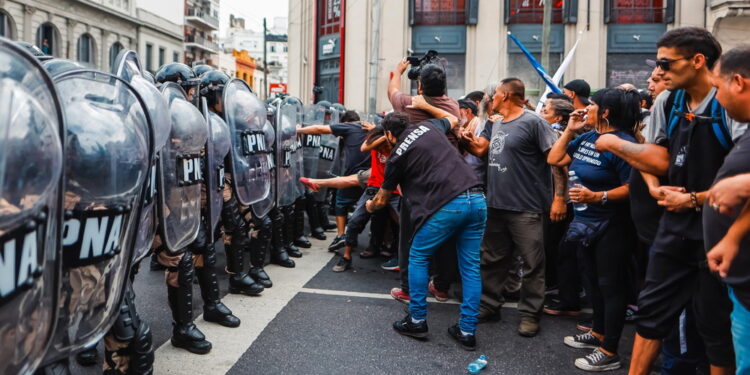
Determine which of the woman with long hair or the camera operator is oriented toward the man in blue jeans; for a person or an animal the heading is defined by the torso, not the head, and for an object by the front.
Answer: the woman with long hair

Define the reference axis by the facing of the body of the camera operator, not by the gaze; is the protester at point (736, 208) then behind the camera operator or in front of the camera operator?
behind

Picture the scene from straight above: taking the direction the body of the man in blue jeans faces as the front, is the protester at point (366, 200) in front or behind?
in front

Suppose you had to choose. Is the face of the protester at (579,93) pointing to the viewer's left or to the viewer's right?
to the viewer's left

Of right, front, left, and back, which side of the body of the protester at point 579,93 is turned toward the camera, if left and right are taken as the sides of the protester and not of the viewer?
left

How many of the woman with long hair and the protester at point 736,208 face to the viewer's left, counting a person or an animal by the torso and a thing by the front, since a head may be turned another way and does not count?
2

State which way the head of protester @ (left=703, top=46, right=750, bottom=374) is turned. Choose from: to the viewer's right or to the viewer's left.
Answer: to the viewer's left

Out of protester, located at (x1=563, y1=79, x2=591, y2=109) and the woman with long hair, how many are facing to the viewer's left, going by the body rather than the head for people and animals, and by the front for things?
2

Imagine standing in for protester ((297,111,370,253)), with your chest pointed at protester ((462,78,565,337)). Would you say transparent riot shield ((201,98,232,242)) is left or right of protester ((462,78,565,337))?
right

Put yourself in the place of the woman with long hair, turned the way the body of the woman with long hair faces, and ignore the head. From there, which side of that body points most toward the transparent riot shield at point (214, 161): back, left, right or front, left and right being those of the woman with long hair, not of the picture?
front

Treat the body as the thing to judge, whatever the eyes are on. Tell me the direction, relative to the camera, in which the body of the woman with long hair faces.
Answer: to the viewer's left

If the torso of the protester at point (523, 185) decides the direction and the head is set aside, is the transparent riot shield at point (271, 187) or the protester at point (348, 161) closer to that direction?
the transparent riot shield

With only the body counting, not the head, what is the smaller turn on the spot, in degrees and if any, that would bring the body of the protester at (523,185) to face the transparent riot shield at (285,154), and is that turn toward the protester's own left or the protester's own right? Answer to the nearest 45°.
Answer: approximately 90° to the protester's own right

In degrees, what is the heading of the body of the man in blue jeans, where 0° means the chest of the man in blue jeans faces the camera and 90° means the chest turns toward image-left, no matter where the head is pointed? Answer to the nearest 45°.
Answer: approximately 135°

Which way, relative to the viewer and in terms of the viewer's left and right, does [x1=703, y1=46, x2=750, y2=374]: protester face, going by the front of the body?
facing to the left of the viewer
